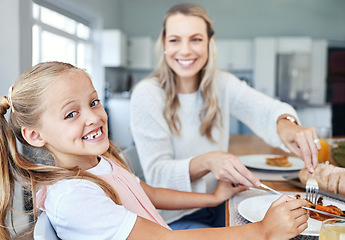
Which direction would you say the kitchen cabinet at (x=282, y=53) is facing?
toward the camera

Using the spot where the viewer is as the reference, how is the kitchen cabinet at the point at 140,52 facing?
facing the viewer

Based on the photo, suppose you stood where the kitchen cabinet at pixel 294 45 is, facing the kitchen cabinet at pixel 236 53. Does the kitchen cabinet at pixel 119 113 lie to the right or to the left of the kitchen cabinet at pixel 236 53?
left

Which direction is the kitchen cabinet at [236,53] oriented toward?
toward the camera

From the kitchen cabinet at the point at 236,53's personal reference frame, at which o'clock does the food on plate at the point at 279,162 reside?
The food on plate is roughly at 12 o'clock from the kitchen cabinet.

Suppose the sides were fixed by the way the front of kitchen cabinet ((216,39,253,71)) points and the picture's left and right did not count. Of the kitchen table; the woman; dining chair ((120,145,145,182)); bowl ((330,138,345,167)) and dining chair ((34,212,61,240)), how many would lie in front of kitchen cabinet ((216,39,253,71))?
5

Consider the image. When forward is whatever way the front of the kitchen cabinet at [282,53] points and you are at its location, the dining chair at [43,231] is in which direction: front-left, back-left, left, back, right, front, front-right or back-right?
front

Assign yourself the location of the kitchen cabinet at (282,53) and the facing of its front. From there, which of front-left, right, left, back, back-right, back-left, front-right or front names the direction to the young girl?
front

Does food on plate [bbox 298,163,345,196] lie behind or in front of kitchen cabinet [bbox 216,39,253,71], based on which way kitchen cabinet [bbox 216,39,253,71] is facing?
in front

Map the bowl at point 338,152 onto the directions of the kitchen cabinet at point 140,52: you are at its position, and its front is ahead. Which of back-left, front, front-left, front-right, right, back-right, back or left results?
front

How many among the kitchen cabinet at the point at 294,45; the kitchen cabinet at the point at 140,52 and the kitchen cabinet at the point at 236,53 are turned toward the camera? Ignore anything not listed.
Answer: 3

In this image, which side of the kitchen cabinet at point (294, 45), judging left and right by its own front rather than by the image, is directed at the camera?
front
